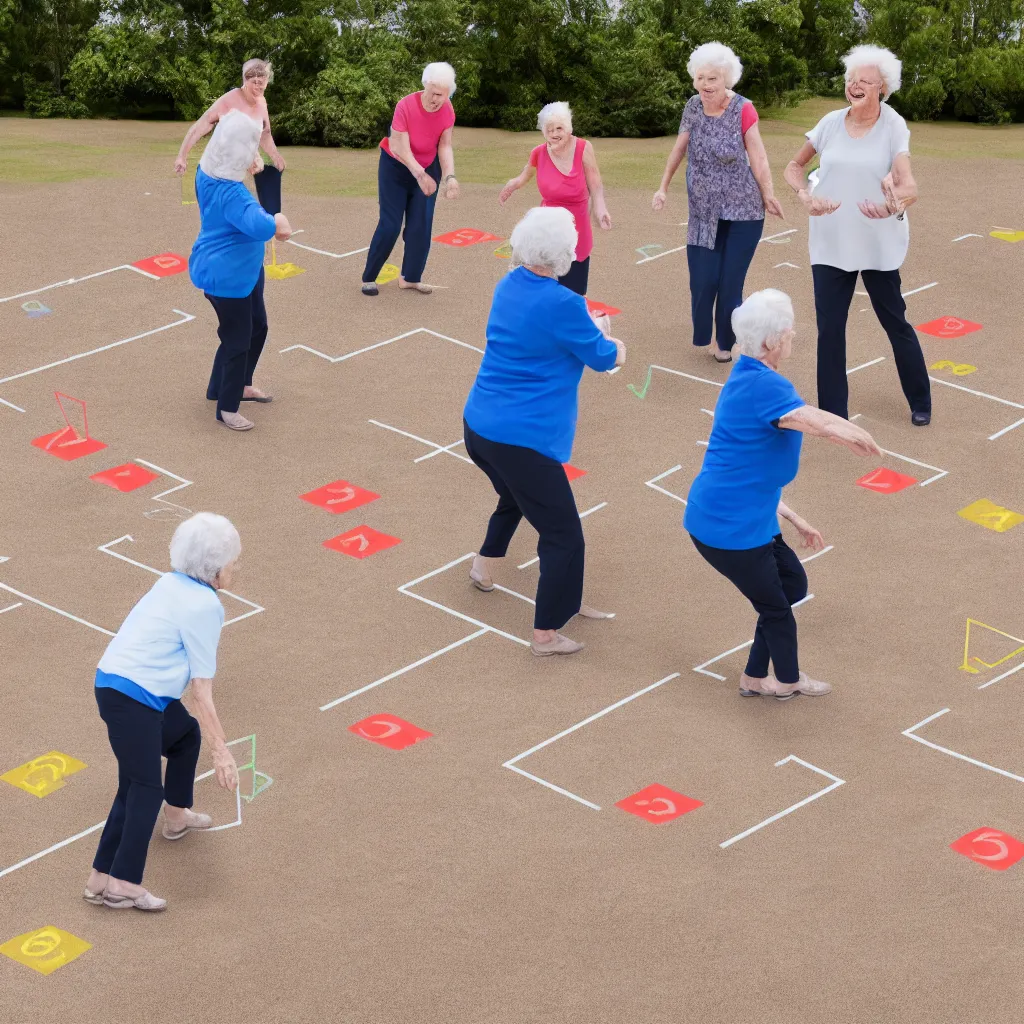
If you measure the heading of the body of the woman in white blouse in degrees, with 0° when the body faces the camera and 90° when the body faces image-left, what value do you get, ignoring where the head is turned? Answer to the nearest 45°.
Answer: approximately 0°

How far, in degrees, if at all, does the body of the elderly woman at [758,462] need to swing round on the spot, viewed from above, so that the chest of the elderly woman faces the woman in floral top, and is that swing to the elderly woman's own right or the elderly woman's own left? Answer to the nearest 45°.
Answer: approximately 90° to the elderly woman's own left

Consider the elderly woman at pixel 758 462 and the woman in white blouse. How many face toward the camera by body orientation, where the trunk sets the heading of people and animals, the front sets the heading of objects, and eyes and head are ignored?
1

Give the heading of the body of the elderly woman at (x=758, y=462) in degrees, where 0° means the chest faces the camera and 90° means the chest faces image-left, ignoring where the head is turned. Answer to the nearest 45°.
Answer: approximately 270°

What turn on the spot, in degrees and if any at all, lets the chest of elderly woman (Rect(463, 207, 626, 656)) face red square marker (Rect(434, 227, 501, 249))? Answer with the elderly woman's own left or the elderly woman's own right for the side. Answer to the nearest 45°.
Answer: approximately 45° to the elderly woman's own left

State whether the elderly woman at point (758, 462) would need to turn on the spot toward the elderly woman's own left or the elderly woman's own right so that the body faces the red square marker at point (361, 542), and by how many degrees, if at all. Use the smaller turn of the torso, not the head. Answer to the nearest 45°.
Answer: approximately 135° to the elderly woman's own left

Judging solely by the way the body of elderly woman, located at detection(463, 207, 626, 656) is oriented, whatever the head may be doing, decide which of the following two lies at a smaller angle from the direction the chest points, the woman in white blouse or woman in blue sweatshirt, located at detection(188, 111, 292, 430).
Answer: the woman in white blouse

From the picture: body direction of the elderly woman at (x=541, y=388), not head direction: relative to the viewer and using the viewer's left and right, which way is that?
facing away from the viewer and to the right of the viewer

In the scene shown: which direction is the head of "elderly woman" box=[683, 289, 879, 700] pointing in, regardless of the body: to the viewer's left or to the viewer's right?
to the viewer's right

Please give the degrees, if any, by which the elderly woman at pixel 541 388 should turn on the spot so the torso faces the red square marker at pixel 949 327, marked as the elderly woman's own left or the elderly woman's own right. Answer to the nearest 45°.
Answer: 0° — they already face it

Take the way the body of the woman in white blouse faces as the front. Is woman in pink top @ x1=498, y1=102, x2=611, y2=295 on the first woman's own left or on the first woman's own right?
on the first woman's own right
